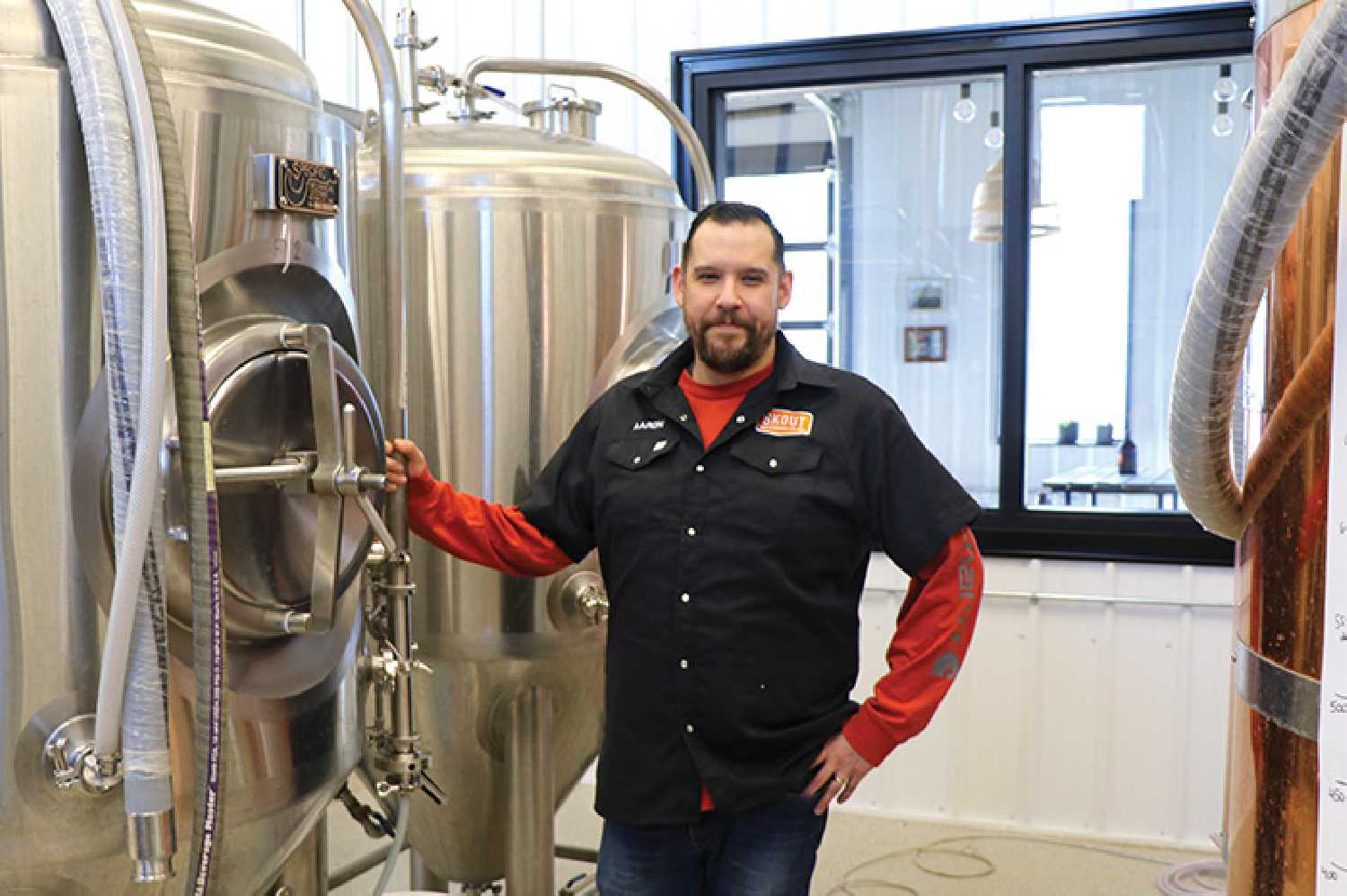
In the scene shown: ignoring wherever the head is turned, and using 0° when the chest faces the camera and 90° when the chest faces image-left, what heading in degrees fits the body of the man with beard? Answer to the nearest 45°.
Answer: approximately 0°

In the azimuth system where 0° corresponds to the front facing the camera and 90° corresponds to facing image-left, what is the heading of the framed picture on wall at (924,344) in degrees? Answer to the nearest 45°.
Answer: approximately 0°

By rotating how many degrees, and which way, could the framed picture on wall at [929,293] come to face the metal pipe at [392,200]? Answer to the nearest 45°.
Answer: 0° — it already faces it

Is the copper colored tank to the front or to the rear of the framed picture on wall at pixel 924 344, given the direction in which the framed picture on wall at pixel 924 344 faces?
to the front

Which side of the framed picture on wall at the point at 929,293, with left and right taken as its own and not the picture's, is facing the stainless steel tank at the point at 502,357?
front

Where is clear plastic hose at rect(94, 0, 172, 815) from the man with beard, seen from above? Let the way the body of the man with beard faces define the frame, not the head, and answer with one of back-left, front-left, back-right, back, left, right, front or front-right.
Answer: front-right

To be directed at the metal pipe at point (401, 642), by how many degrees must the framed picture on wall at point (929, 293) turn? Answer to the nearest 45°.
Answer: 0° — it already faces it

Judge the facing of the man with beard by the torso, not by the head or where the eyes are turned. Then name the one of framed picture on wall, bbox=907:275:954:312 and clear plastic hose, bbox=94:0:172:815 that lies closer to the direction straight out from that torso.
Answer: the clear plastic hose

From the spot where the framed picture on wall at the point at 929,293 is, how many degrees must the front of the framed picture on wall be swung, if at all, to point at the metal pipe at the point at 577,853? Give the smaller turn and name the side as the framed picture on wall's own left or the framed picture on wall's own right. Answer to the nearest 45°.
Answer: approximately 45° to the framed picture on wall's own right
